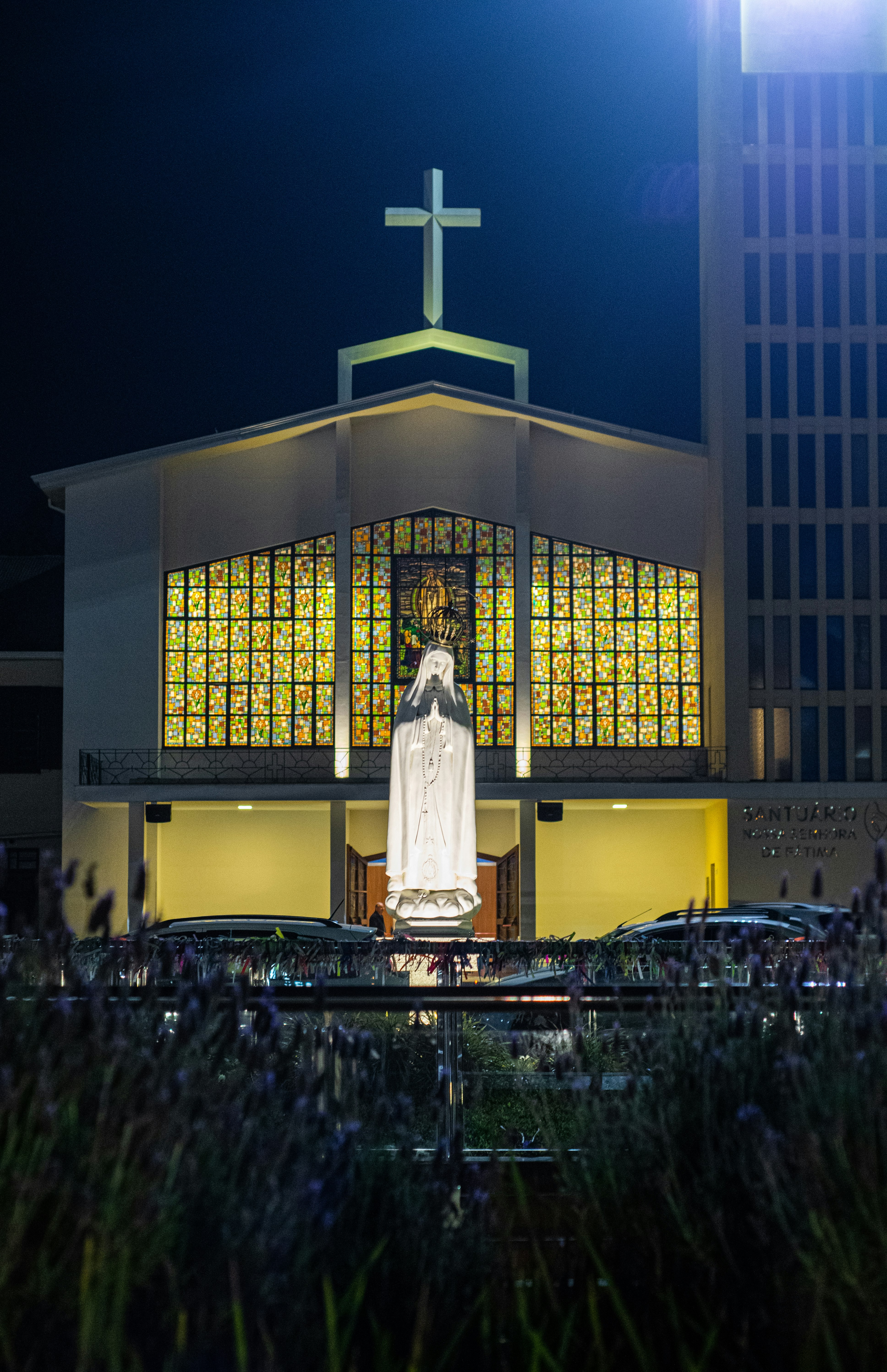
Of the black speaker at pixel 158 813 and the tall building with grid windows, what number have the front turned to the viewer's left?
0

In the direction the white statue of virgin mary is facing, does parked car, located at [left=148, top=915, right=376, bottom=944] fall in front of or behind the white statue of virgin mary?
behind

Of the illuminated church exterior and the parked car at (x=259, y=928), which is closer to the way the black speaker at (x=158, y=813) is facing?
the parked car

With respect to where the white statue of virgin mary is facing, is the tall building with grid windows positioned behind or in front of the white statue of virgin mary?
behind

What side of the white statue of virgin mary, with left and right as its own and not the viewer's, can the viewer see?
front

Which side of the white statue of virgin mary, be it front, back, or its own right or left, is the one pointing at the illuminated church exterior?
back

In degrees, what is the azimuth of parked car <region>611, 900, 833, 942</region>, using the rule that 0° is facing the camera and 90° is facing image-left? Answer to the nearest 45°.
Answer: approximately 90°

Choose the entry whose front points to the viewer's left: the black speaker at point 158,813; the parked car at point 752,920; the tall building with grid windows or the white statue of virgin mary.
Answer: the parked car

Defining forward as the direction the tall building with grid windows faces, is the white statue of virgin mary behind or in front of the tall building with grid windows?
in front

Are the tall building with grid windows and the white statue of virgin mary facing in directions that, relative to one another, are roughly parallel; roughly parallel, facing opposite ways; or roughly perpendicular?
roughly parallel

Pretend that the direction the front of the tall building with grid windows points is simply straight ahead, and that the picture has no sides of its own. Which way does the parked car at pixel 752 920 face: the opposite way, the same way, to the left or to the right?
to the right

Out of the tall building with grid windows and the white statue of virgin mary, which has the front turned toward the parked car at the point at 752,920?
the tall building with grid windows

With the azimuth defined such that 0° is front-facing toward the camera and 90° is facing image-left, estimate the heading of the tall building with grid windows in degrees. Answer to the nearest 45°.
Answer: approximately 0°

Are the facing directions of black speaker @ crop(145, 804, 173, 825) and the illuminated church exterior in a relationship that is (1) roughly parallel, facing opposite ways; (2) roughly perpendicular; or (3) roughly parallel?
roughly parallel

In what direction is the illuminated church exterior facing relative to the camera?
toward the camera

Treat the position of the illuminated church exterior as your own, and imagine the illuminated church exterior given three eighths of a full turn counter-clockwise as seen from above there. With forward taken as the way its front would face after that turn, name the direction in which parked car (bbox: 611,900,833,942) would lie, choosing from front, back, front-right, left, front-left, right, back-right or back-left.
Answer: back-right

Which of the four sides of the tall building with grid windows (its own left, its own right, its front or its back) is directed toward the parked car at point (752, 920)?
front

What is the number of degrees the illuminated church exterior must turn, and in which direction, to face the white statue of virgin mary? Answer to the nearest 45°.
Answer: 0° — it already faces it
